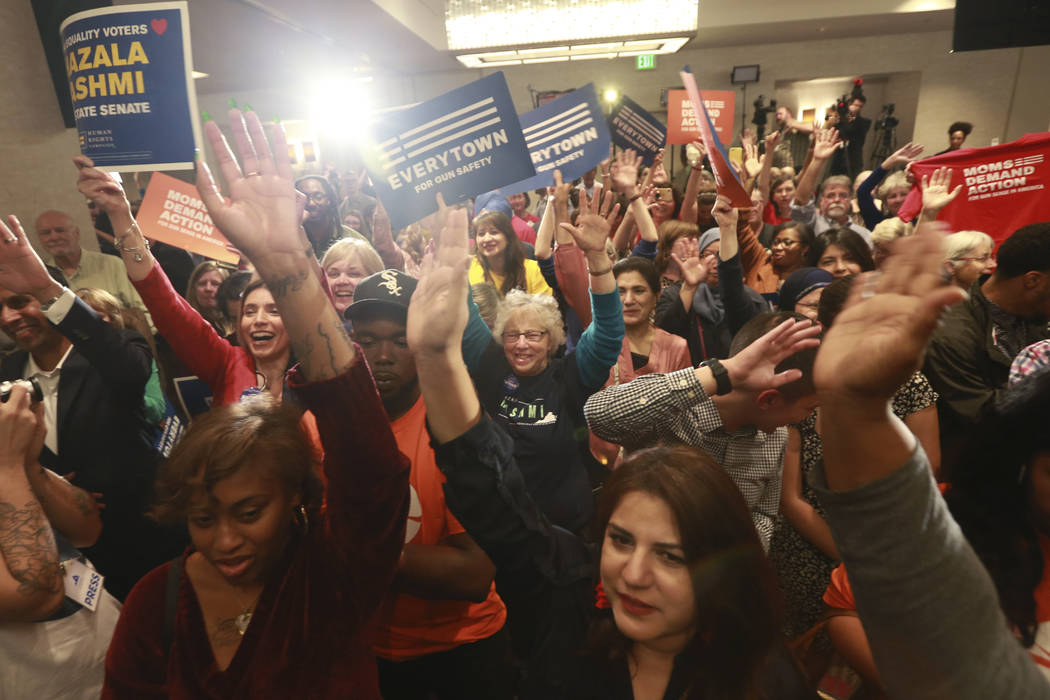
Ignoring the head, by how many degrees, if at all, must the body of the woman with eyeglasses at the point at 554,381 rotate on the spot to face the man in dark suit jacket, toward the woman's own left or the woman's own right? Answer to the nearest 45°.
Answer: approximately 90° to the woman's own right

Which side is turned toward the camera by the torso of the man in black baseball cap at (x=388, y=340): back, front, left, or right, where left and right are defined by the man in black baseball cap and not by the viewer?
front

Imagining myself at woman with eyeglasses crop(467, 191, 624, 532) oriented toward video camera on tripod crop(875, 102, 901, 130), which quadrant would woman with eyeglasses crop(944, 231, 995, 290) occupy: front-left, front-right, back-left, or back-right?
front-right

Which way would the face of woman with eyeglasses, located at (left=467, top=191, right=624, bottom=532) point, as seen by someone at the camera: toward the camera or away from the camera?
toward the camera

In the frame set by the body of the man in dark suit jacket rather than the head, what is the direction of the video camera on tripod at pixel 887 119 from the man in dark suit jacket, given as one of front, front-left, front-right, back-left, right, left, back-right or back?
back-left

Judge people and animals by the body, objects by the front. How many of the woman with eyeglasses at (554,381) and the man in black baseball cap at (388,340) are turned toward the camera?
2

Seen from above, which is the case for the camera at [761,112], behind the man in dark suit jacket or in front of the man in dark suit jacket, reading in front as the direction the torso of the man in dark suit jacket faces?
behind

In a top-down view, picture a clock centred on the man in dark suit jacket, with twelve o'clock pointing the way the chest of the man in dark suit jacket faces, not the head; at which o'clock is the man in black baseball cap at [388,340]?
The man in black baseball cap is roughly at 9 o'clock from the man in dark suit jacket.

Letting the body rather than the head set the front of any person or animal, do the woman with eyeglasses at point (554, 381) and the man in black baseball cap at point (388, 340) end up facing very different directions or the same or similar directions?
same or similar directions

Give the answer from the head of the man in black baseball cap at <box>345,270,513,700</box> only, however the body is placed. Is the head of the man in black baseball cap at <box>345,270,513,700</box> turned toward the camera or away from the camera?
toward the camera

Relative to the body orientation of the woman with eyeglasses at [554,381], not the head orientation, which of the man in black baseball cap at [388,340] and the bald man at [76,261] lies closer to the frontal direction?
the man in black baseball cap

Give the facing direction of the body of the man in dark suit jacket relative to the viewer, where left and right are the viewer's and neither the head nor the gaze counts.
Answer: facing the viewer and to the left of the viewer

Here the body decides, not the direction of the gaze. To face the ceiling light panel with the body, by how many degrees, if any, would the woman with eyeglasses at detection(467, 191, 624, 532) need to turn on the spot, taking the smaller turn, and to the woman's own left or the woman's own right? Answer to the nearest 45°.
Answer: approximately 180°

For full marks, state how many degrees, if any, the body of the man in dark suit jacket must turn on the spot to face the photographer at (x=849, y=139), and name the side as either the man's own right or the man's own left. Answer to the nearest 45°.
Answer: approximately 135° to the man's own left

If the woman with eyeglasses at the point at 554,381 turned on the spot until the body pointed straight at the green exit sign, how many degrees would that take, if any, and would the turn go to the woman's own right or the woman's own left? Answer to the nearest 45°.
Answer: approximately 180°

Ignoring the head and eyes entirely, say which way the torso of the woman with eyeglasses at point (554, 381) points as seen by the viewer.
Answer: toward the camera

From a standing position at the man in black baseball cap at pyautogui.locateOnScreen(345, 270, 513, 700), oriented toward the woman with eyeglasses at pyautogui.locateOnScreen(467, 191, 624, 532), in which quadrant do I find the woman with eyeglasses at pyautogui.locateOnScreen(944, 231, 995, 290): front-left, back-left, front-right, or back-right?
front-right
